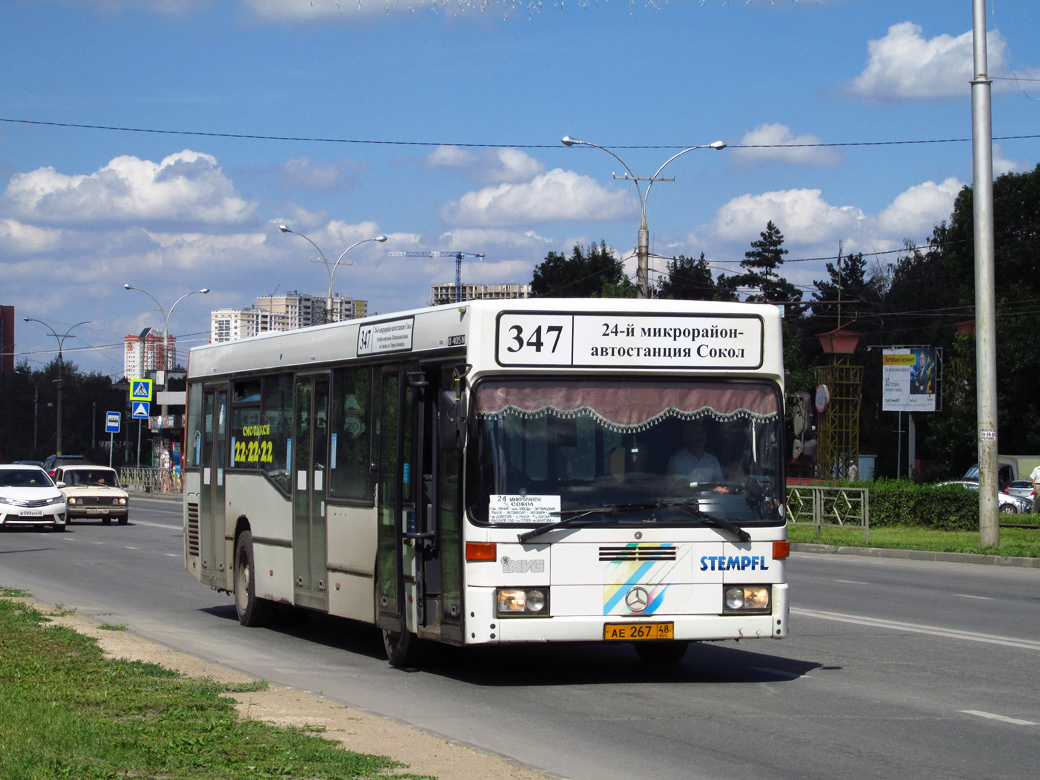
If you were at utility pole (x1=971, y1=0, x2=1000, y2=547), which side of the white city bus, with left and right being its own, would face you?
left

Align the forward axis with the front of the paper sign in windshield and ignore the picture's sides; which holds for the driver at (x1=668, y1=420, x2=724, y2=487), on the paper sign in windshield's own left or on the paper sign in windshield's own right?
on the paper sign in windshield's own left

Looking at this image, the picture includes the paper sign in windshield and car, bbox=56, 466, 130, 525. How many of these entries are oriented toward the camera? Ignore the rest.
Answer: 2

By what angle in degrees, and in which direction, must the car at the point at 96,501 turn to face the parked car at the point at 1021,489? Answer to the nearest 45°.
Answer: approximately 90° to its left

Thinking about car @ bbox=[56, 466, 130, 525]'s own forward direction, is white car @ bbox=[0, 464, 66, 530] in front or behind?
in front

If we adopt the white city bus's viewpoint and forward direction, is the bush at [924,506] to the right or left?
on its left

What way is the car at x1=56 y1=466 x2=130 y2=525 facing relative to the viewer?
toward the camera

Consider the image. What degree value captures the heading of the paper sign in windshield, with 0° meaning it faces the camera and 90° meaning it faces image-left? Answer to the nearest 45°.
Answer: approximately 0°

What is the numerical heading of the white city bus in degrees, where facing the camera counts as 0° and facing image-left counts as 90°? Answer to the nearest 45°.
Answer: approximately 315°

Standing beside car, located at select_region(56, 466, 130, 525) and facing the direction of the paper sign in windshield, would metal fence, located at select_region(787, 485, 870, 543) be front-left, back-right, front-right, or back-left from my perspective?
front-left

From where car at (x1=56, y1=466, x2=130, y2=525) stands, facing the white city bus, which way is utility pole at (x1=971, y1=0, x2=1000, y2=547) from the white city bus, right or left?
left

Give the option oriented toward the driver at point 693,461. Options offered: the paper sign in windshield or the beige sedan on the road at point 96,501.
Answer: the beige sedan on the road

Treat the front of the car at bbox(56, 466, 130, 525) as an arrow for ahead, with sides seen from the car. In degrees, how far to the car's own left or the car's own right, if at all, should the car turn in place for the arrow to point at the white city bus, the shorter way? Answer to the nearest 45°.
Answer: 0° — it already faces it
